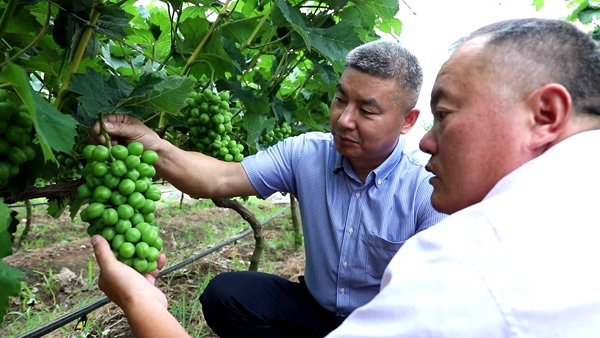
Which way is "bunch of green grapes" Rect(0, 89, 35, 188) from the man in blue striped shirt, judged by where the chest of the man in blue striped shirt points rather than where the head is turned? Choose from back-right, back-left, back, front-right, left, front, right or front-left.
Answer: front

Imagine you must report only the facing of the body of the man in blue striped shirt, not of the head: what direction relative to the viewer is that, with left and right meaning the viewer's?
facing the viewer and to the left of the viewer

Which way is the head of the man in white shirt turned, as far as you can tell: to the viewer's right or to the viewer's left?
to the viewer's left

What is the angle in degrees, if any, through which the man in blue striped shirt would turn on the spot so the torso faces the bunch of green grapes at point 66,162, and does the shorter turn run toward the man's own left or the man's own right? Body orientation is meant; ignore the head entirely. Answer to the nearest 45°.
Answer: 0° — they already face it

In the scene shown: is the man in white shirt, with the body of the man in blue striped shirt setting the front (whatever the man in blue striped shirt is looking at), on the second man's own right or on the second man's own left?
on the second man's own left

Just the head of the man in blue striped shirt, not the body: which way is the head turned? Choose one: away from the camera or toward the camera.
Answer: toward the camera

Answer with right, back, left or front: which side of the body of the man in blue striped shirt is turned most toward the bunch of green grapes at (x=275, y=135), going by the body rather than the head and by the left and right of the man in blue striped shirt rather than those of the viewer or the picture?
right
